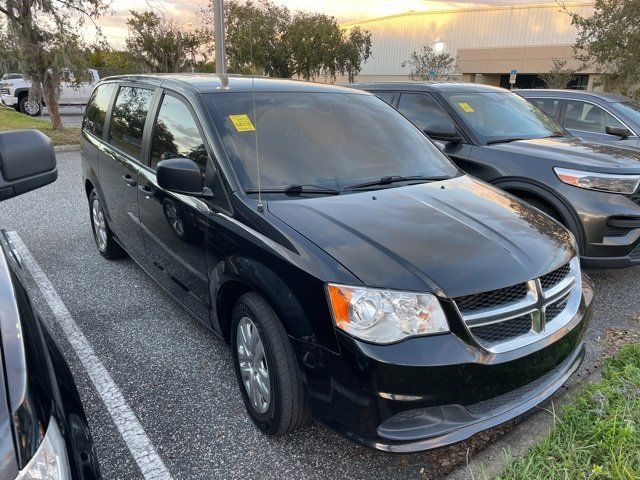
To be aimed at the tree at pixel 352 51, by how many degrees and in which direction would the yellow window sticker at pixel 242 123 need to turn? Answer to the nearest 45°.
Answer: approximately 135° to its left

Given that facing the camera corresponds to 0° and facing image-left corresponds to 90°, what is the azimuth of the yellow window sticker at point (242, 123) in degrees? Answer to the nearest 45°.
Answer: approximately 315°

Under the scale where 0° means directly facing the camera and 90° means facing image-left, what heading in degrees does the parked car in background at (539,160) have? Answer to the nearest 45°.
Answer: approximately 315°

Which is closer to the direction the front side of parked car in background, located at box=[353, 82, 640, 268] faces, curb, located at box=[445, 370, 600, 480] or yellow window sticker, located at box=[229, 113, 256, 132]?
the curb

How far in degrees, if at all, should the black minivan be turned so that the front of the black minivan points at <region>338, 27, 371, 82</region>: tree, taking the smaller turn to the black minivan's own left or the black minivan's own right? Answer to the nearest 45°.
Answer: approximately 135° to the black minivan's own left

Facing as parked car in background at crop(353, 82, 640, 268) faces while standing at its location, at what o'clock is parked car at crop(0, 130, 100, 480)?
parked car at crop(0, 130, 100, 480) is roughly at 2 o'clock from parked car in background at crop(353, 82, 640, 268).

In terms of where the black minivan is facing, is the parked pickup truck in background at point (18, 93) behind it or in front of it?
behind

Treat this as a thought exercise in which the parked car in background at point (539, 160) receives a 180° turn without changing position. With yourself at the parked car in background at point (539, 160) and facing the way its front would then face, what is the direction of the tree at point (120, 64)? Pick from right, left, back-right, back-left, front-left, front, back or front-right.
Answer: front

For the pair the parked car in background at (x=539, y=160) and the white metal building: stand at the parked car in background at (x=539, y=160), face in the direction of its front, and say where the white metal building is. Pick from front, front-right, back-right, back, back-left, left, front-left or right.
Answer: back-left

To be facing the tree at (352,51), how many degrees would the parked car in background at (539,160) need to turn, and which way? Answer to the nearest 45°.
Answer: approximately 135° to its left

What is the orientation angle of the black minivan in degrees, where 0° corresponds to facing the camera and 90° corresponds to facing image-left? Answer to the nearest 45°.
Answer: approximately 315°

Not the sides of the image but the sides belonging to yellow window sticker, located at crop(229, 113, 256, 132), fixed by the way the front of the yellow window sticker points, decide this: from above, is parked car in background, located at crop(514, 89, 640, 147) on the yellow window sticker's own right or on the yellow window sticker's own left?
on the yellow window sticker's own left
